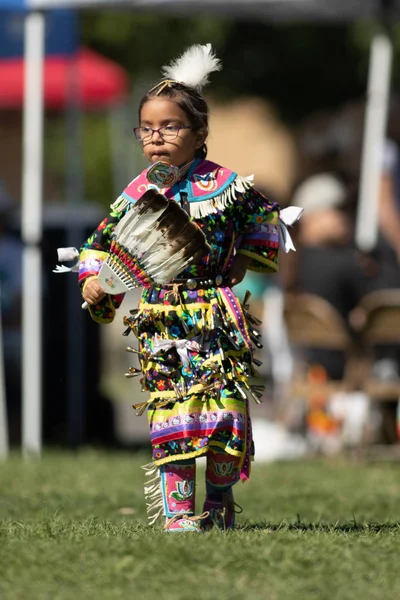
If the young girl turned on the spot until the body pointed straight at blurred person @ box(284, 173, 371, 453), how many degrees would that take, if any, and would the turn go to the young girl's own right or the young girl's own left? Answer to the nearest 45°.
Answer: approximately 135° to the young girl's own right

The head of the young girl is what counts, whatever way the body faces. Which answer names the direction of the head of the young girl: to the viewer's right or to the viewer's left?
to the viewer's left

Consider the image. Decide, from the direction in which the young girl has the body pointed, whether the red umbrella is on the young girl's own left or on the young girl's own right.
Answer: on the young girl's own right

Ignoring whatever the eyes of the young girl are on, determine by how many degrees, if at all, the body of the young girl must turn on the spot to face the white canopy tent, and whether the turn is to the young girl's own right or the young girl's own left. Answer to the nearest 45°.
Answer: approximately 135° to the young girl's own right

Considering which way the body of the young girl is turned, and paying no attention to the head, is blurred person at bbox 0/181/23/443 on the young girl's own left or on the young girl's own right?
on the young girl's own right
